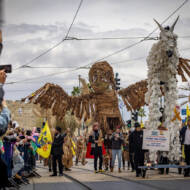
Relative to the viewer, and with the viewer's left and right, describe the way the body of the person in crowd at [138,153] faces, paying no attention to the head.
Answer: facing the viewer and to the right of the viewer

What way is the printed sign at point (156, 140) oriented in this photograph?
toward the camera

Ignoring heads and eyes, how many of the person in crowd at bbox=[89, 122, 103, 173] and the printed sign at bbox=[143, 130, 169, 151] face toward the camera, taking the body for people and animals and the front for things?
2

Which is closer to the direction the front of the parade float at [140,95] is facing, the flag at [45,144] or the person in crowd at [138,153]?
the person in crowd

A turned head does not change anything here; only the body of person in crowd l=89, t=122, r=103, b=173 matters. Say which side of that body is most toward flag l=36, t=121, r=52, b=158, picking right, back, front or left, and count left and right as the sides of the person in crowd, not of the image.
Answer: right

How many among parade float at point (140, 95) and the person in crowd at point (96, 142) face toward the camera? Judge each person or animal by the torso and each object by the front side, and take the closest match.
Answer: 2

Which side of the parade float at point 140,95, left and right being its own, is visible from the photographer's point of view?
front

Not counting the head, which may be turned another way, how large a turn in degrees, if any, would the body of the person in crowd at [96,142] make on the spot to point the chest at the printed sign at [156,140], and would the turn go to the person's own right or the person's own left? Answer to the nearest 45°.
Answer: approximately 45° to the person's own left

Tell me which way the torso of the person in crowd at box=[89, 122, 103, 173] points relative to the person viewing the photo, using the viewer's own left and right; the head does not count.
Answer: facing the viewer

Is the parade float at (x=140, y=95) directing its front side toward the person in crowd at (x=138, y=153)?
yes
